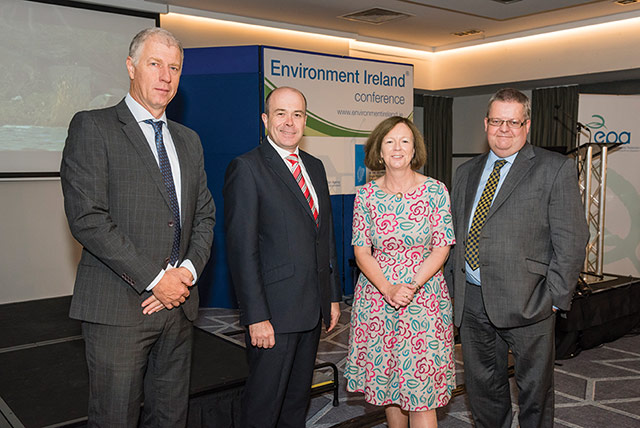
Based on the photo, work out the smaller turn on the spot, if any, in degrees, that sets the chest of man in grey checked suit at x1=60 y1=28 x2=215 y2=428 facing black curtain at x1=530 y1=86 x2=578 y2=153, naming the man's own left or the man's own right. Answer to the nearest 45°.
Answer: approximately 90° to the man's own left

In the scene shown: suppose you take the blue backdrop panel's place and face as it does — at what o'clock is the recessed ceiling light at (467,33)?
The recessed ceiling light is roughly at 8 o'clock from the blue backdrop panel.

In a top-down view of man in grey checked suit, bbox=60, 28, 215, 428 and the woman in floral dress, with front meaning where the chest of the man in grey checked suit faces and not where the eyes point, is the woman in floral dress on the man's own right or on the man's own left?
on the man's own left

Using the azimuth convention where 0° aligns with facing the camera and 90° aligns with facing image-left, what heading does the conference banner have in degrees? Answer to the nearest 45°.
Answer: approximately 315°

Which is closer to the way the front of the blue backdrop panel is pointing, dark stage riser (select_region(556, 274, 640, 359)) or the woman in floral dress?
the woman in floral dress

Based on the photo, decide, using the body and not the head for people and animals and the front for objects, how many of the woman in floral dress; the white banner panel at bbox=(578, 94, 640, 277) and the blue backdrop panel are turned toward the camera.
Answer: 3

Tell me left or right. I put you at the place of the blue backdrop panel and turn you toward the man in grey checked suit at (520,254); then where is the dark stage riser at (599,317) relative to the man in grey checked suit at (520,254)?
left

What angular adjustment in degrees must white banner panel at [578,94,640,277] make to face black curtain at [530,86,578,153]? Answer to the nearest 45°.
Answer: approximately 135° to its right

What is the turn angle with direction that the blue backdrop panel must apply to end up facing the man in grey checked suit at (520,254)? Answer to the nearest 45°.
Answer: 0° — it already faces them
